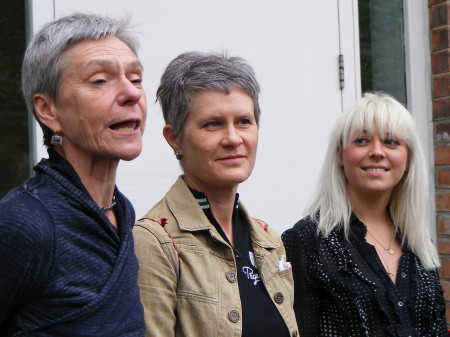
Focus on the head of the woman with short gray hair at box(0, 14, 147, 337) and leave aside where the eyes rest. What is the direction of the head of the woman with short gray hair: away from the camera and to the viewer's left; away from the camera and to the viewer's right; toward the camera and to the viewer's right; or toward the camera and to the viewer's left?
toward the camera and to the viewer's right

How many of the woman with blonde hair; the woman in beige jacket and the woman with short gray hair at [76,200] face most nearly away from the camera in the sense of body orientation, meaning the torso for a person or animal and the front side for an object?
0

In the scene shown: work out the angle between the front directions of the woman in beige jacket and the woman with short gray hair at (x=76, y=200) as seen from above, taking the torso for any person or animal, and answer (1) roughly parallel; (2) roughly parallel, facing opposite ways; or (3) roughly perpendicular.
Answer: roughly parallel

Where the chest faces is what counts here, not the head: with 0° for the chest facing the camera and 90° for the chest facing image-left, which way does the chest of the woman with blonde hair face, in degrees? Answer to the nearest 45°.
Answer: approximately 315°

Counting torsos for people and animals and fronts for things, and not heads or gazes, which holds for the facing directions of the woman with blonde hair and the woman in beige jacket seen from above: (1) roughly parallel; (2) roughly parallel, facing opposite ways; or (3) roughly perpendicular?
roughly parallel

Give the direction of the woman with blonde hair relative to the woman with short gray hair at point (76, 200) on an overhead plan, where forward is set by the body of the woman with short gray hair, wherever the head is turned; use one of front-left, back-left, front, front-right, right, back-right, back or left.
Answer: left

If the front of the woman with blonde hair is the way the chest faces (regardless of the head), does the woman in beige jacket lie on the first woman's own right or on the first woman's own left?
on the first woman's own right

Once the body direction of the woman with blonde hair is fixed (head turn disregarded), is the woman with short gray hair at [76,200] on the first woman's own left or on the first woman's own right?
on the first woman's own right

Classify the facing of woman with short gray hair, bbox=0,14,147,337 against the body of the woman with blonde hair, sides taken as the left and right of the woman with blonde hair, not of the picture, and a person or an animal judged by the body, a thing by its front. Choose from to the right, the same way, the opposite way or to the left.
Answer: the same way

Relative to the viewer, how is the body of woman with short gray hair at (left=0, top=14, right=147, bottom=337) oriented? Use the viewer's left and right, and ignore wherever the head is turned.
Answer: facing the viewer and to the right of the viewer

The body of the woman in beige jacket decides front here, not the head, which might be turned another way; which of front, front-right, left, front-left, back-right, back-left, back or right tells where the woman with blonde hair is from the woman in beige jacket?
left
